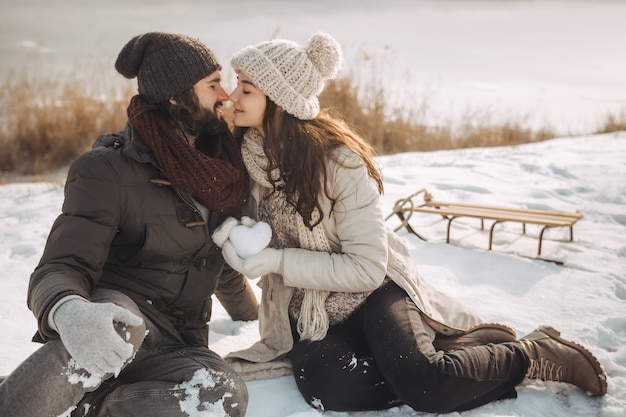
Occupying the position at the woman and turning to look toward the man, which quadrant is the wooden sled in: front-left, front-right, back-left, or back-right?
back-right

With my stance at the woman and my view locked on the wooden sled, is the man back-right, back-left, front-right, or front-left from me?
back-left

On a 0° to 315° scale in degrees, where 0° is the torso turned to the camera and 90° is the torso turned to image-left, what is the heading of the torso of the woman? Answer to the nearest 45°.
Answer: approximately 45°

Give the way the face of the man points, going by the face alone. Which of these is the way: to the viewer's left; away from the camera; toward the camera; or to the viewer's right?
to the viewer's right

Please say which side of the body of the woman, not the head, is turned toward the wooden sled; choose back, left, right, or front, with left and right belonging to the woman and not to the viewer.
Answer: back

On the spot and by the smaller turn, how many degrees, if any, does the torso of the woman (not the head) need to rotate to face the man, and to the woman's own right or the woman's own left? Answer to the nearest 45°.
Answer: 0° — they already face them

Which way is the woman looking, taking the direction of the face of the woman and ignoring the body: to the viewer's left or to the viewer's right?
to the viewer's left

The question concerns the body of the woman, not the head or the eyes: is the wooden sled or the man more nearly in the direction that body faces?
the man

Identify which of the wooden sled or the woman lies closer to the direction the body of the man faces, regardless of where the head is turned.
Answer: the woman

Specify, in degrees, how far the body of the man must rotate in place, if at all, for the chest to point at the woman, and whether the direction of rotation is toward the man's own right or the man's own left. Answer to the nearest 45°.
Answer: approximately 45° to the man's own left

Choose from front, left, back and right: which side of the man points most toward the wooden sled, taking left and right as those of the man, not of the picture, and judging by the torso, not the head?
left

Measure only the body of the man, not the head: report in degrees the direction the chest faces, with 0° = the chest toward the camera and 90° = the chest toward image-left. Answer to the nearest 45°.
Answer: approximately 315°
